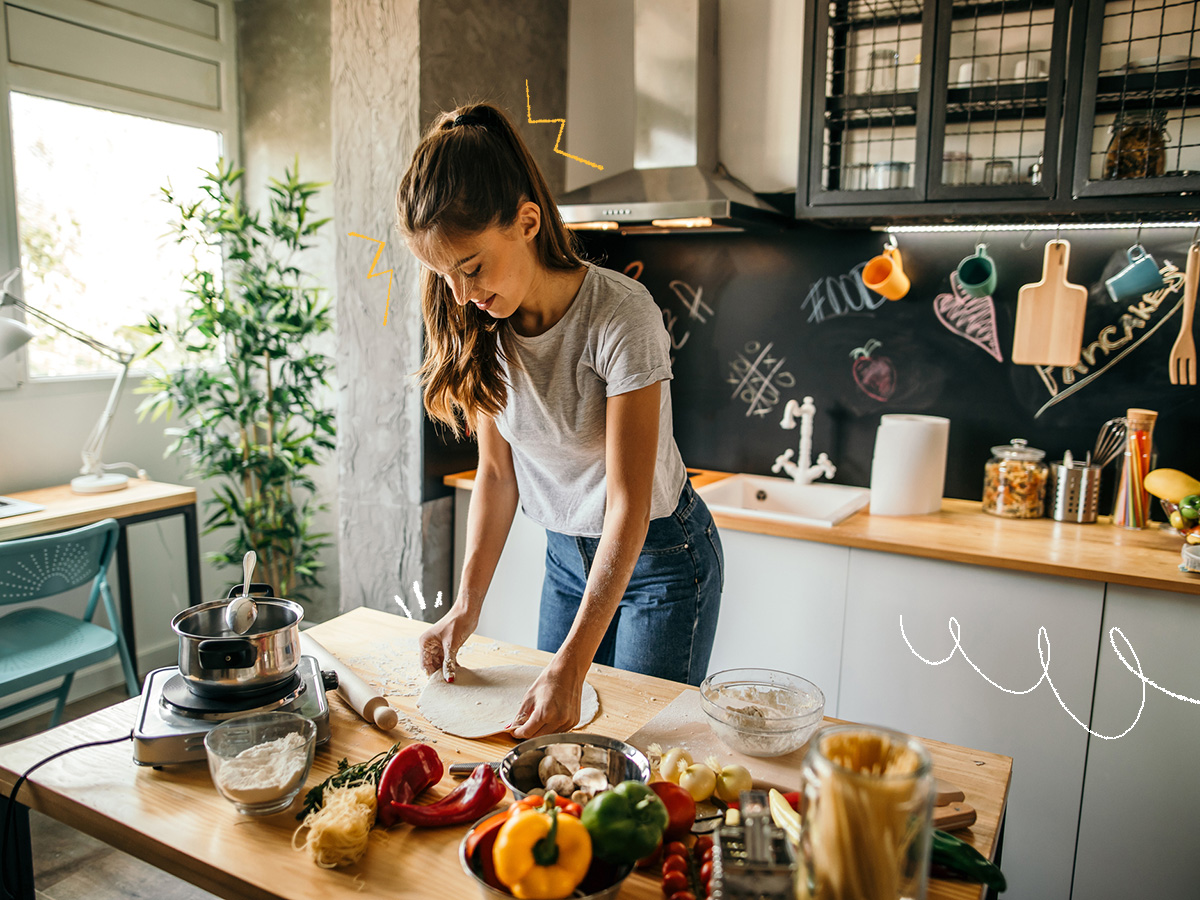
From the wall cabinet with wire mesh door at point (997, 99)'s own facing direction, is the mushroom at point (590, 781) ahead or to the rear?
ahead

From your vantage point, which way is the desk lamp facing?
to the viewer's left

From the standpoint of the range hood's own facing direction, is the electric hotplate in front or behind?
in front

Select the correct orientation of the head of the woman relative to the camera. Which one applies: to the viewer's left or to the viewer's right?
to the viewer's left

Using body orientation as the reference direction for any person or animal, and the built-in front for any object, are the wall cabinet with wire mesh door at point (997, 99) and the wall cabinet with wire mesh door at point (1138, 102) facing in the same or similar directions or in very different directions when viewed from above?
same or similar directions

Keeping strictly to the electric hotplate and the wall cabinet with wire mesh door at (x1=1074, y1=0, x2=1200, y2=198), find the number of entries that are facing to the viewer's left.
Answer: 0

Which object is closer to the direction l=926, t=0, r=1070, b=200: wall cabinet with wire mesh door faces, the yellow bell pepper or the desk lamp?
the yellow bell pepper

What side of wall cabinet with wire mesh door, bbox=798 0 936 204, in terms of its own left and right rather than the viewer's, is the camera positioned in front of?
front

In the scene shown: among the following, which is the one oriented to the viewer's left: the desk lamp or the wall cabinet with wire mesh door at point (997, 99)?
the desk lamp

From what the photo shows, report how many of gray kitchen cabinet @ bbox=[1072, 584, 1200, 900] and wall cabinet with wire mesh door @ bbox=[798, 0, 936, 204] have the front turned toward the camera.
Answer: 2

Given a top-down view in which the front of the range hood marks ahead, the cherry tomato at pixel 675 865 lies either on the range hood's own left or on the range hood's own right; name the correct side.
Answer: on the range hood's own left

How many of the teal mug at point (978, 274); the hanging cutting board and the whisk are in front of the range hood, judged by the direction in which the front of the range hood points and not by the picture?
0
